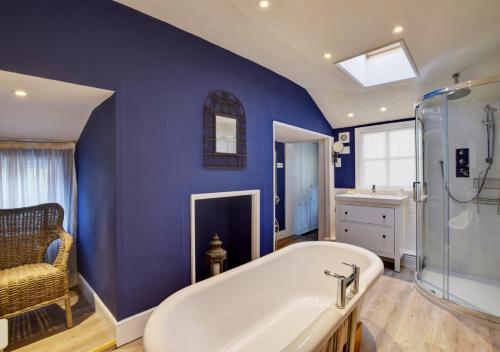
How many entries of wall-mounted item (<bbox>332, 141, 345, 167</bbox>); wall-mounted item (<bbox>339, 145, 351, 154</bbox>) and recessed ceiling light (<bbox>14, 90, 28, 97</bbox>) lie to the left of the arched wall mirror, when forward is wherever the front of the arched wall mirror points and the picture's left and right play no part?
2

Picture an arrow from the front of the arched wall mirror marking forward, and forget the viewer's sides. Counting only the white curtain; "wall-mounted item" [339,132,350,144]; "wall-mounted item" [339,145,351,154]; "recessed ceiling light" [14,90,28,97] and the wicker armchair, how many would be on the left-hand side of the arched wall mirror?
2

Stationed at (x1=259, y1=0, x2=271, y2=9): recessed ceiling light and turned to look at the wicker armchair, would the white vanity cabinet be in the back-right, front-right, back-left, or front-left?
back-right

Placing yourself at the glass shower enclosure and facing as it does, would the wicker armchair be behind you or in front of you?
in front

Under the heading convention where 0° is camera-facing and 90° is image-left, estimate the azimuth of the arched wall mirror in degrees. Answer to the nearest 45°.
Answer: approximately 315°

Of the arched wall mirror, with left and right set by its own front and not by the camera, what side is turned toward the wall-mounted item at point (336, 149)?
left

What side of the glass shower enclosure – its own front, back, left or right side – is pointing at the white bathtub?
front

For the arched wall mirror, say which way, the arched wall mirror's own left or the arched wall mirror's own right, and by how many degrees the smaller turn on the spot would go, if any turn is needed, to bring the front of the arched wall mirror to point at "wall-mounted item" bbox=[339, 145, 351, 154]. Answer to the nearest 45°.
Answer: approximately 90° to the arched wall mirror's own left

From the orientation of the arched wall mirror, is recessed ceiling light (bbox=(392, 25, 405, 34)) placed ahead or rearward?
ahead

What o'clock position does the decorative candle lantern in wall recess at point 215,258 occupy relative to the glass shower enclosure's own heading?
The decorative candle lantern in wall recess is roughly at 12 o'clock from the glass shower enclosure.

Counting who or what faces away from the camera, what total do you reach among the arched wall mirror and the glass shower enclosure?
0

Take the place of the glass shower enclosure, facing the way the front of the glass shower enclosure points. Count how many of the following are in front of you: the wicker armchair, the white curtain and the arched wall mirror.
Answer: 3
